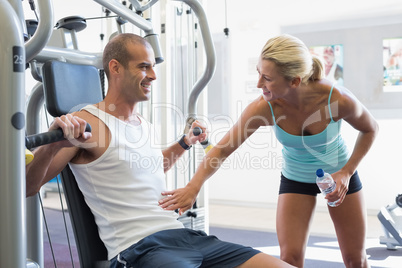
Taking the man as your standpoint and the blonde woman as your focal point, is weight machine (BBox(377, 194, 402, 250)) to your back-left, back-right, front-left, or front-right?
front-left

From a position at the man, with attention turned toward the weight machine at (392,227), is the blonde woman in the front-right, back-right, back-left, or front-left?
front-right

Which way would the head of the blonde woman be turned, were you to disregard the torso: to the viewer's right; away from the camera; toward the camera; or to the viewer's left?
to the viewer's left

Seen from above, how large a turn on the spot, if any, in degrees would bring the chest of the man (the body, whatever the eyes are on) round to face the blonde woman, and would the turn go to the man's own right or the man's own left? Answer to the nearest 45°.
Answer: approximately 90° to the man's own left

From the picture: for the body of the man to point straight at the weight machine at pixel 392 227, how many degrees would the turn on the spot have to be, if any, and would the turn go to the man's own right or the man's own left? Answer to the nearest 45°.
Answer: approximately 90° to the man's own left

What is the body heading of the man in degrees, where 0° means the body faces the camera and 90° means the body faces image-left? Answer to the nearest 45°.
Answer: approximately 315°
